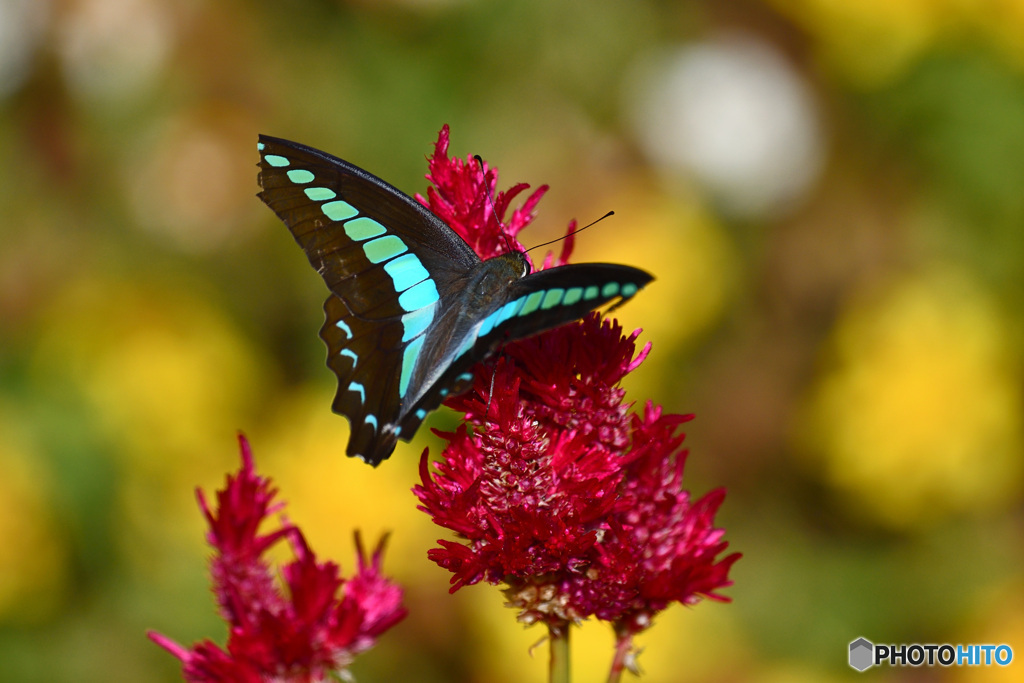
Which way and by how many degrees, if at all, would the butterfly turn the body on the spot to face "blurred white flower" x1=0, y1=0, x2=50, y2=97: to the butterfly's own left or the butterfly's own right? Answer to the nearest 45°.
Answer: approximately 90° to the butterfly's own left

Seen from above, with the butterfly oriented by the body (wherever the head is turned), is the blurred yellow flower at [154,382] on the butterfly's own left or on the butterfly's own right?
on the butterfly's own left

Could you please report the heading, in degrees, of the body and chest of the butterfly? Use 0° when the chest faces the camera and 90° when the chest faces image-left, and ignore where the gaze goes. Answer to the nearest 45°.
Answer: approximately 225°

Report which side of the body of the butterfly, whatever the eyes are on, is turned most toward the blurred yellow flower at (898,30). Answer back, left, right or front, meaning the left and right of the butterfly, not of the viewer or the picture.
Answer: front

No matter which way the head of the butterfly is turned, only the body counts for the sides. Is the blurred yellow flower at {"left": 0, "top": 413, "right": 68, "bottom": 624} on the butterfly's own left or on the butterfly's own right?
on the butterfly's own left

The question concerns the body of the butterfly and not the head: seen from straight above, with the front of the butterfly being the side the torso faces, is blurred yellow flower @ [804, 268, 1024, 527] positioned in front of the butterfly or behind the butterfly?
in front

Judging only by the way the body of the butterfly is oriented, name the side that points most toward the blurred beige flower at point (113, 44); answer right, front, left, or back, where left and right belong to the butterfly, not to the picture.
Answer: left
